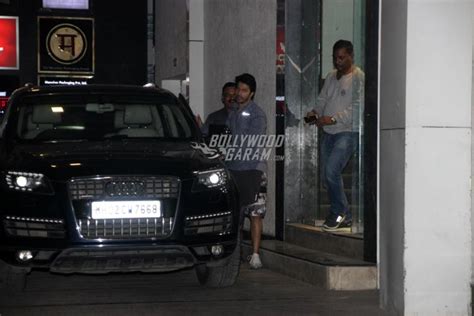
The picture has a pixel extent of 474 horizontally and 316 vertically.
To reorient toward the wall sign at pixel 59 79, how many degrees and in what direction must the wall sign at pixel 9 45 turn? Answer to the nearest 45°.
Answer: approximately 90° to its left
